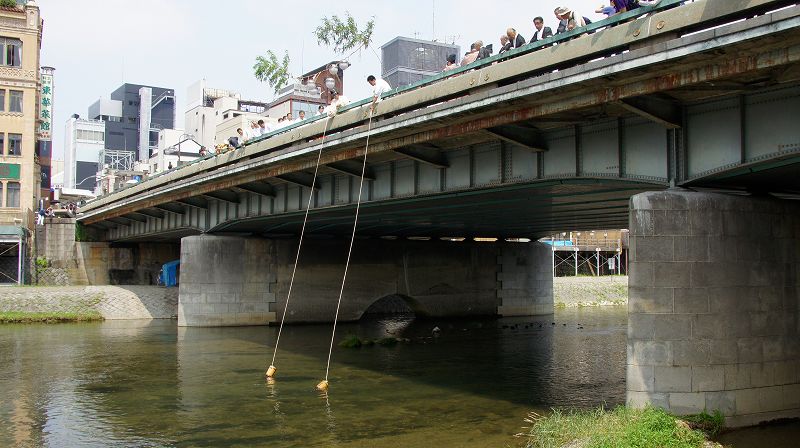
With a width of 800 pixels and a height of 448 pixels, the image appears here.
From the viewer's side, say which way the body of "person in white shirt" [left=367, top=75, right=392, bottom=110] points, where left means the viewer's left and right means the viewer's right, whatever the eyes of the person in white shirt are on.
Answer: facing the viewer and to the left of the viewer

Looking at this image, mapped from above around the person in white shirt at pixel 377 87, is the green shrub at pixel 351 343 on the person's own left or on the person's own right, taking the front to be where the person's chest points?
on the person's own right
